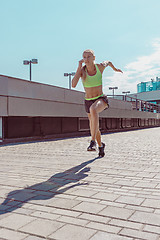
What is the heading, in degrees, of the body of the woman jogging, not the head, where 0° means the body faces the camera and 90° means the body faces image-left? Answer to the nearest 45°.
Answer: approximately 45°

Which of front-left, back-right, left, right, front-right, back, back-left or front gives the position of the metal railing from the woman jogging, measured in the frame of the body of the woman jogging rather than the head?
back-right
